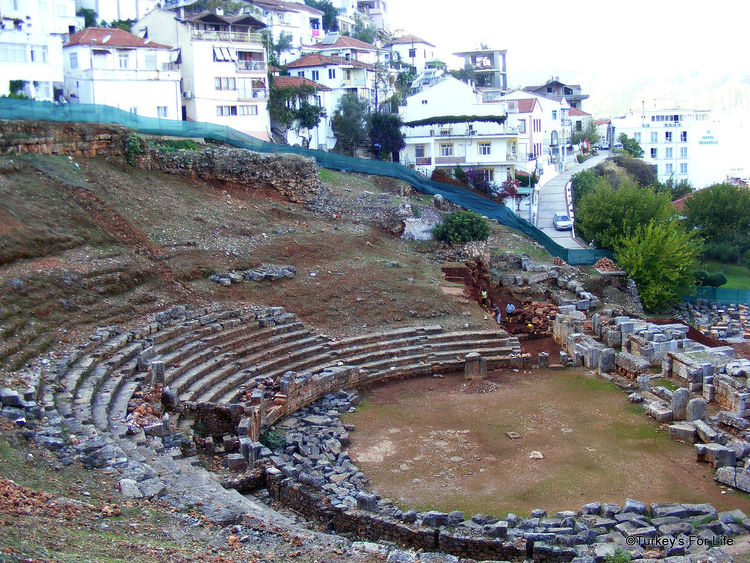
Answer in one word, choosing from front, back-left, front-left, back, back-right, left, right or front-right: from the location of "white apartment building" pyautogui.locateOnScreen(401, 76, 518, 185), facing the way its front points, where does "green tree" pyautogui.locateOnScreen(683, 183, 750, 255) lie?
left

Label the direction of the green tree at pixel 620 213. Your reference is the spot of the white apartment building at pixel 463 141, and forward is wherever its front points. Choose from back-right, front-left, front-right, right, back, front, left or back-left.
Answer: front-left

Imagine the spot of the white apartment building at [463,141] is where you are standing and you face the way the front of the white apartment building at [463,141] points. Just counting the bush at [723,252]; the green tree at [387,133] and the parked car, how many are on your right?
1

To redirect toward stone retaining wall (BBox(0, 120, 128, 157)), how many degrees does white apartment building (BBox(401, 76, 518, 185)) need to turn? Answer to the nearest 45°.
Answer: approximately 45° to its right

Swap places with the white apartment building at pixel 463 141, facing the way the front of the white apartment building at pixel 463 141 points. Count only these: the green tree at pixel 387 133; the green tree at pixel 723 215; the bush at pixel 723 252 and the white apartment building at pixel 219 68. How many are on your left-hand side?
2

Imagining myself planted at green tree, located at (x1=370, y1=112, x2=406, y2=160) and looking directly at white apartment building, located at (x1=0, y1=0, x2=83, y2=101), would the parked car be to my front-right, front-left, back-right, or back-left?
back-left

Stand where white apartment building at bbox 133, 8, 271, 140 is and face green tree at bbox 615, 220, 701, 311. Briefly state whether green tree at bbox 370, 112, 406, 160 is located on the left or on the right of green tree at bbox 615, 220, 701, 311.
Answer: left

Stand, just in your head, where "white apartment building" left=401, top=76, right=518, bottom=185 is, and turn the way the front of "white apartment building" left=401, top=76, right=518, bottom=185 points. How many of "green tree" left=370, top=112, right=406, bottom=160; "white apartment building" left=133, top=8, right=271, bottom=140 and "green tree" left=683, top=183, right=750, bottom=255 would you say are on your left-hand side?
1

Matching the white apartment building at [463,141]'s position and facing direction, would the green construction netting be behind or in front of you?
in front

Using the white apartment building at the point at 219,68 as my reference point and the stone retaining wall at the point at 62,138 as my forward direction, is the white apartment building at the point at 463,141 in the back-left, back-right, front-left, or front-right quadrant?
back-left

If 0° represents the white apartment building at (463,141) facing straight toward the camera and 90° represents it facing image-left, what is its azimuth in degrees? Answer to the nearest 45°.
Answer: approximately 0°
